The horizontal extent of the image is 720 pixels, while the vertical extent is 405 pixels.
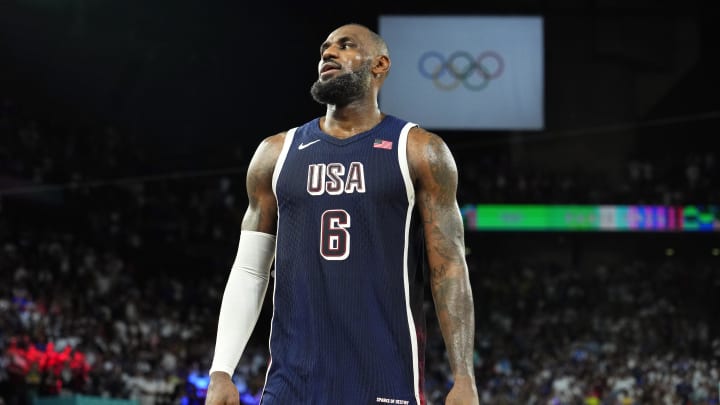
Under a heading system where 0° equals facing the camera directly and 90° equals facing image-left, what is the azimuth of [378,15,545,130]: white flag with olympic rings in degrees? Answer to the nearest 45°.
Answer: approximately 0°

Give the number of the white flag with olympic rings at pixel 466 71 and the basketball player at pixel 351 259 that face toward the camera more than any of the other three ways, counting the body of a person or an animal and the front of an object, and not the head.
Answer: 2

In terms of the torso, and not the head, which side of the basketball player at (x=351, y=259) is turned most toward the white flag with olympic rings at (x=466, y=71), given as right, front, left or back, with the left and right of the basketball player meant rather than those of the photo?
back

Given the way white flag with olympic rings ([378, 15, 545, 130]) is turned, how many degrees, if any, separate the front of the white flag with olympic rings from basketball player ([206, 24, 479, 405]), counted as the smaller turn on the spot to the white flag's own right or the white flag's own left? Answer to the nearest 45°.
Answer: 0° — it already faces them
